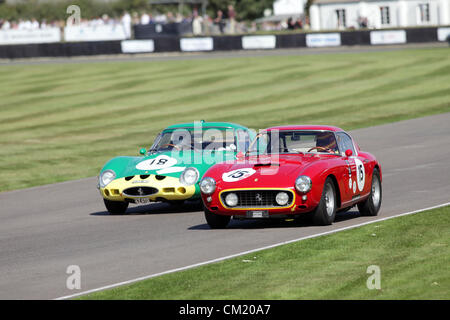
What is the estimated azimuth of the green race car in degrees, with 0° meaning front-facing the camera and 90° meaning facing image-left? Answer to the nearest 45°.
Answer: approximately 45°

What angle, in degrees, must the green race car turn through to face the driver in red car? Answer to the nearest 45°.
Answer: approximately 90° to its left

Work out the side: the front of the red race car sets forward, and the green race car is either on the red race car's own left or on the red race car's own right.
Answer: on the red race car's own right

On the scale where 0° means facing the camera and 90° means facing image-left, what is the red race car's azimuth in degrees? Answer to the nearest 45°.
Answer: approximately 45°

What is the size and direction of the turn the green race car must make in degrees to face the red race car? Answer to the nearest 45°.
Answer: approximately 90° to its left
